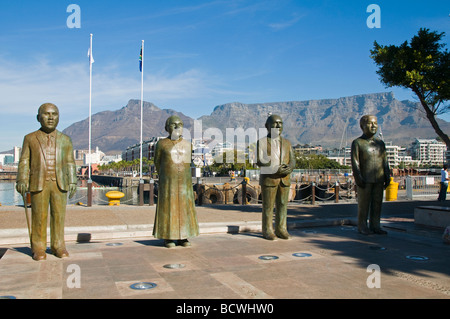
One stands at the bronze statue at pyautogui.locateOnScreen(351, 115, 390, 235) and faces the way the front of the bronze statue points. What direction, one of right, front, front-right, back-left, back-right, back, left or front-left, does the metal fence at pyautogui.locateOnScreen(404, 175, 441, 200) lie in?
back-left

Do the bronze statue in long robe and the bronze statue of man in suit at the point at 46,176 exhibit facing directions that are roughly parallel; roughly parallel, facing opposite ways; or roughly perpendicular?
roughly parallel

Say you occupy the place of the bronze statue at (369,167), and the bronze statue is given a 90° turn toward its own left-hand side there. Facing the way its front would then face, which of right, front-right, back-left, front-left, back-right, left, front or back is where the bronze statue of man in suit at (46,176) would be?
back

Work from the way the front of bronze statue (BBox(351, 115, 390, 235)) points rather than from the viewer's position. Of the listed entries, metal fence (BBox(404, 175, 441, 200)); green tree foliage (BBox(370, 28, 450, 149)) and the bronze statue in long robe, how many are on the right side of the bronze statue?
1

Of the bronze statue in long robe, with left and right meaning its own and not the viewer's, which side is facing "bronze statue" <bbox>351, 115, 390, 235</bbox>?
left

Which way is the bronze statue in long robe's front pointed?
toward the camera

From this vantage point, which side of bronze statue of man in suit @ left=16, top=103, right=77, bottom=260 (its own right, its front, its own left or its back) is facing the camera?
front

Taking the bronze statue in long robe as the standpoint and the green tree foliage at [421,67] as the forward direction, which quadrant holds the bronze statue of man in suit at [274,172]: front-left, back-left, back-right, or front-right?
front-right

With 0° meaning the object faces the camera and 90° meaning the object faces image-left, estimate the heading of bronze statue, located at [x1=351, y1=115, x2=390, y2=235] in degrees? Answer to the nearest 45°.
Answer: approximately 315°

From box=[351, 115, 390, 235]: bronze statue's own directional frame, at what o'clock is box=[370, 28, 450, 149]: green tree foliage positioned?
The green tree foliage is roughly at 8 o'clock from the bronze statue.

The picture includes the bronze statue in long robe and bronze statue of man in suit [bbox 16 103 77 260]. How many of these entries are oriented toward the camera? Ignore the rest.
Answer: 2

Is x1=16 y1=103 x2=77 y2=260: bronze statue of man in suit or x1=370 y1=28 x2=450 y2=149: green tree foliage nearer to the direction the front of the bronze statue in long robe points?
the bronze statue of man in suit

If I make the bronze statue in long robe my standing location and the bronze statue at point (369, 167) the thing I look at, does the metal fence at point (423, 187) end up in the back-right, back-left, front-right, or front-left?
front-left

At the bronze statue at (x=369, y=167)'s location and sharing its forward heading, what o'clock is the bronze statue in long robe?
The bronze statue in long robe is roughly at 3 o'clock from the bronze statue.
